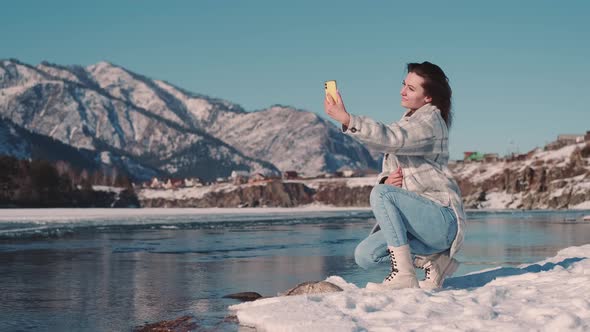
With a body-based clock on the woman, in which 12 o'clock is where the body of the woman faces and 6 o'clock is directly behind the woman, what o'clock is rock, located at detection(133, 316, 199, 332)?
The rock is roughly at 12 o'clock from the woman.

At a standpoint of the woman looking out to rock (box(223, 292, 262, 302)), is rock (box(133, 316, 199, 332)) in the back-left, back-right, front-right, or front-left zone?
front-left

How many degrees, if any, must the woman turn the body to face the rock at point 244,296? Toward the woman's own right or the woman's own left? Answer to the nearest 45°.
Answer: approximately 45° to the woman's own right

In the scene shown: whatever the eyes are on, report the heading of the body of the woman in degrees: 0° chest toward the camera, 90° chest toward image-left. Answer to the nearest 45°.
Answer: approximately 90°

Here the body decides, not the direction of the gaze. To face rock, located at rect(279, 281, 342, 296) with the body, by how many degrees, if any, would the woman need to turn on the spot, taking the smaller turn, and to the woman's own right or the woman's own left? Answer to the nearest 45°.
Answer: approximately 45° to the woman's own right
